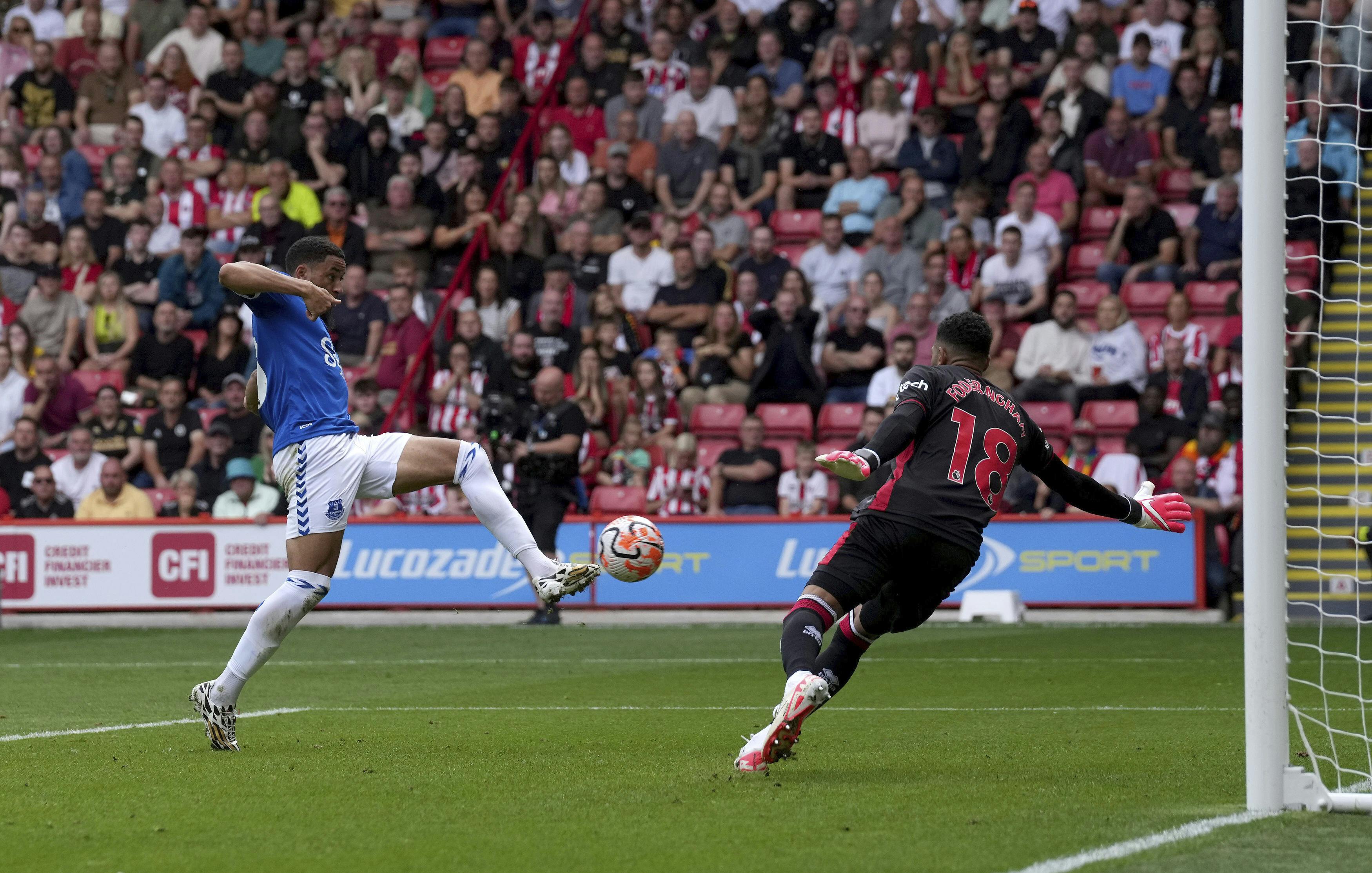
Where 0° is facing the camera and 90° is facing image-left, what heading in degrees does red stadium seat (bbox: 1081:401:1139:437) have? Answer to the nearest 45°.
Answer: approximately 0°

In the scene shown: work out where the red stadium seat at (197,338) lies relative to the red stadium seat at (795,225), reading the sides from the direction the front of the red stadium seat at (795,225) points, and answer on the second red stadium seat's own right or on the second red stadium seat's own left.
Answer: on the second red stadium seat's own right

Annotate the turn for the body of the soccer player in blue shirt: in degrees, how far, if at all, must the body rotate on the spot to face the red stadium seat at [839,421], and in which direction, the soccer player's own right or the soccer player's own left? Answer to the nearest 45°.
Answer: approximately 45° to the soccer player's own left

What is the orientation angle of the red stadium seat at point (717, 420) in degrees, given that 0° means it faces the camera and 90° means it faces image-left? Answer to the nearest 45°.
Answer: approximately 0°

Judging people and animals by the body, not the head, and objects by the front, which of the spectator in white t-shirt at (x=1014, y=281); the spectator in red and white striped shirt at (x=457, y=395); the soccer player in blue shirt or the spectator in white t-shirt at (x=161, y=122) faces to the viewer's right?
the soccer player in blue shirt
